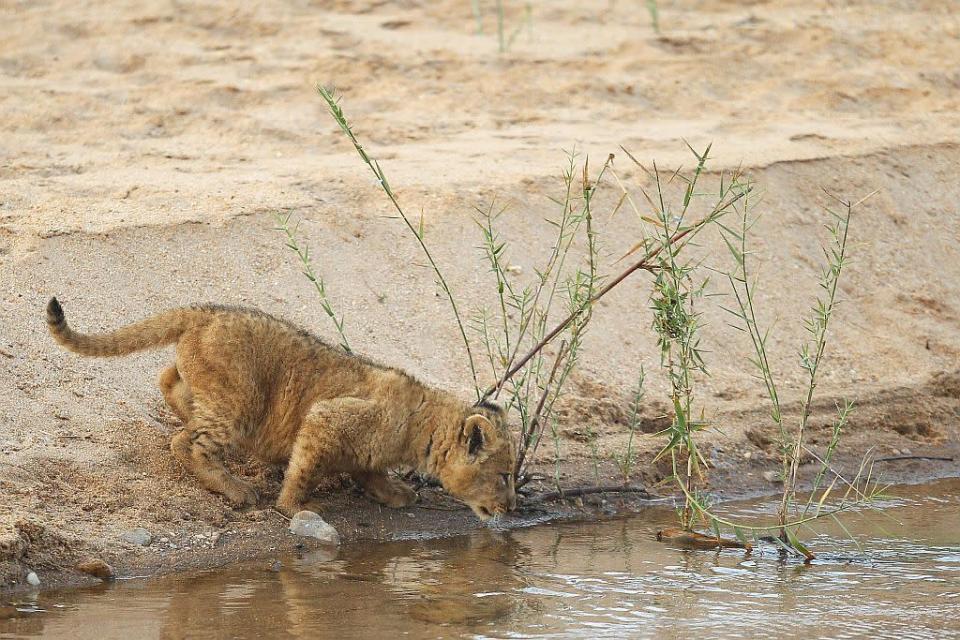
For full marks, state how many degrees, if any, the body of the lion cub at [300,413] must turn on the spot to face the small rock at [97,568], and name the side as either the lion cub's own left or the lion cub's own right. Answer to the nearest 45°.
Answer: approximately 135° to the lion cub's own right

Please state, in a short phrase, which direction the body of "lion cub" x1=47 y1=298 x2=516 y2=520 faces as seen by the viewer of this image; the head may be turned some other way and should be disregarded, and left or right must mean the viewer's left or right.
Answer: facing to the right of the viewer

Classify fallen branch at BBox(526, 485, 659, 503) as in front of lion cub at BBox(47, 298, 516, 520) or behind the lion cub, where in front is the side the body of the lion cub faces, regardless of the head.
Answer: in front

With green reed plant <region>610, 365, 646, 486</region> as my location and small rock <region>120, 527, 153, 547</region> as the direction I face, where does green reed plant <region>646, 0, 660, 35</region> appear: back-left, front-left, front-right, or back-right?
back-right

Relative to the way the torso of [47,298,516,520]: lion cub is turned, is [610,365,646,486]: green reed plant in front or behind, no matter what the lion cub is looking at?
in front

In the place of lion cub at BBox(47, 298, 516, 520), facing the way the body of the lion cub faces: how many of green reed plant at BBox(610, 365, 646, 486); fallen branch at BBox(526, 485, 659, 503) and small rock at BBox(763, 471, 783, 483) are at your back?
0

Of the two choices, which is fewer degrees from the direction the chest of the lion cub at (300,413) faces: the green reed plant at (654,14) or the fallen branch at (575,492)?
the fallen branch
